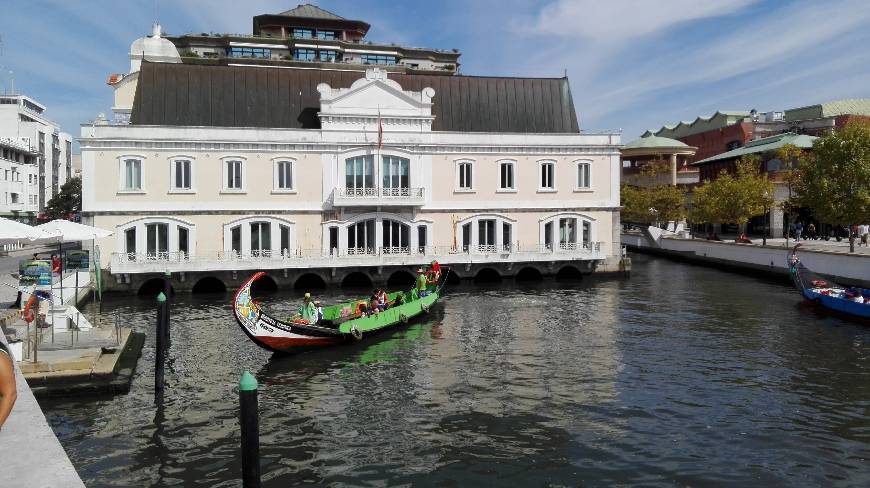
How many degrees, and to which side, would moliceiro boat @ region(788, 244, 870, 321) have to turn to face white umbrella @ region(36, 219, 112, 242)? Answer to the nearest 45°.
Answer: approximately 90° to its left

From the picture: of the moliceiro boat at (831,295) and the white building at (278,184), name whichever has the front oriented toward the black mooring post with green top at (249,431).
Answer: the white building

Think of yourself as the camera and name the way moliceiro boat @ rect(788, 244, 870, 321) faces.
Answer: facing away from the viewer and to the left of the viewer

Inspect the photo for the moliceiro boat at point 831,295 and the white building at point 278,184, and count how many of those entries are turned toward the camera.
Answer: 1

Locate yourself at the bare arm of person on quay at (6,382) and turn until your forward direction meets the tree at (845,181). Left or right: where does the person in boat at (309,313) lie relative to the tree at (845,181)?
left

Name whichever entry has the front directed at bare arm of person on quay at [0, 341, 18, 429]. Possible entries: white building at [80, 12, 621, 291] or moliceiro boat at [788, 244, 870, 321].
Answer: the white building

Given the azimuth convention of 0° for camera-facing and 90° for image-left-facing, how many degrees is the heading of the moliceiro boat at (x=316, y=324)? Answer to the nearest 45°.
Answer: approximately 45°

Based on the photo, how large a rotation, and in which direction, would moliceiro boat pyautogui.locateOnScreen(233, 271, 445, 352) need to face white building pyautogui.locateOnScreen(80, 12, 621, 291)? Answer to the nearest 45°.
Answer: approximately 135° to its right

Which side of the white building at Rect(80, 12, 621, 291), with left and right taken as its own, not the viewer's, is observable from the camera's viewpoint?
front

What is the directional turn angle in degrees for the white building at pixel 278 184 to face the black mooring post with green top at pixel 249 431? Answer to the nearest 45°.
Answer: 0° — it already faces it

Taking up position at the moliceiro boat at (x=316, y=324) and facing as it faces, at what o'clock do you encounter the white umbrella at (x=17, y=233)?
The white umbrella is roughly at 1 o'clock from the moliceiro boat.

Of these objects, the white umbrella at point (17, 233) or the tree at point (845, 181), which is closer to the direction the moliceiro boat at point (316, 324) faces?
the white umbrella
